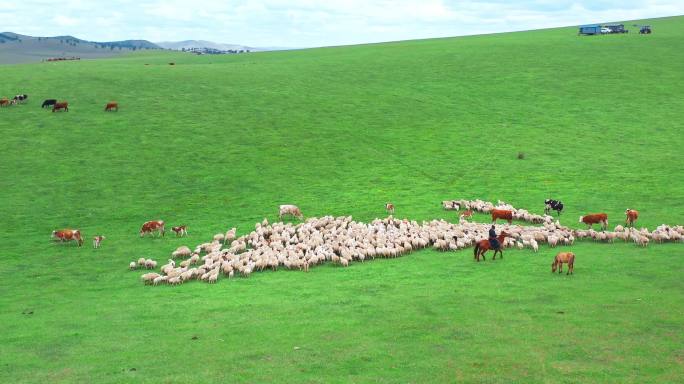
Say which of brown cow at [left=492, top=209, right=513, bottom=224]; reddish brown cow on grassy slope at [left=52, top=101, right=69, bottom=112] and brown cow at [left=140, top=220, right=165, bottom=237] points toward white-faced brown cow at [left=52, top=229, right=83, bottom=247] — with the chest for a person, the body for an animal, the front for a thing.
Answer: brown cow at [left=140, top=220, right=165, bottom=237]

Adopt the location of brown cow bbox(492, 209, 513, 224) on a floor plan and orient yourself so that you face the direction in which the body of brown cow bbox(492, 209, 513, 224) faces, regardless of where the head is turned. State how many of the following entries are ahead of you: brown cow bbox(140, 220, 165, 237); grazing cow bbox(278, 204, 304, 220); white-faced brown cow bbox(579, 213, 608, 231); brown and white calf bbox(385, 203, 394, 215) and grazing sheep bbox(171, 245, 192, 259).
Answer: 1

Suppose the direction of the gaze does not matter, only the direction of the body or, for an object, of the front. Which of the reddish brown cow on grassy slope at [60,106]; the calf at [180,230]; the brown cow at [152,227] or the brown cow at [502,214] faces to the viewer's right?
the brown cow at [502,214]

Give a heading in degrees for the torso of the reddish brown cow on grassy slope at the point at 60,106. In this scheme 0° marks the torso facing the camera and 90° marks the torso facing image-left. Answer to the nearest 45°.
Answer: approximately 90°

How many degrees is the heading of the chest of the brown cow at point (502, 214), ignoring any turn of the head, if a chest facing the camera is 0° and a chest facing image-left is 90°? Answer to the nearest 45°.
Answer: approximately 270°

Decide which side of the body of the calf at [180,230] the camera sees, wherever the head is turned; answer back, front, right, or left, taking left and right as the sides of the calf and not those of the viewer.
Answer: left

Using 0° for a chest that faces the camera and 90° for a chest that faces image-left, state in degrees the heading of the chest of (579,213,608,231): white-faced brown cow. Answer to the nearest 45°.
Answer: approximately 90°

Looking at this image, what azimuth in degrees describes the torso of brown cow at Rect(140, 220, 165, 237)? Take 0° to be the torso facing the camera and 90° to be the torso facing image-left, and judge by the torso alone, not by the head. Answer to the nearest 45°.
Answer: approximately 90°

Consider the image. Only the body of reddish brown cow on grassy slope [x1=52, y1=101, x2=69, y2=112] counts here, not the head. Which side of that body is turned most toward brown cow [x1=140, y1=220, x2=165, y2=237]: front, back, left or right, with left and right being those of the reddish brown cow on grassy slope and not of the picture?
left

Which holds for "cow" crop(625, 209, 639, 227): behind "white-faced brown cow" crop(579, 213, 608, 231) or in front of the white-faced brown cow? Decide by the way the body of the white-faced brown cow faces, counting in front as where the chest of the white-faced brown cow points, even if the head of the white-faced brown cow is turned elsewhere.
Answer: behind

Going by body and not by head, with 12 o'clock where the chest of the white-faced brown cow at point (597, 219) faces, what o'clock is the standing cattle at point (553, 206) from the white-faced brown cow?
The standing cattle is roughly at 2 o'clock from the white-faced brown cow.

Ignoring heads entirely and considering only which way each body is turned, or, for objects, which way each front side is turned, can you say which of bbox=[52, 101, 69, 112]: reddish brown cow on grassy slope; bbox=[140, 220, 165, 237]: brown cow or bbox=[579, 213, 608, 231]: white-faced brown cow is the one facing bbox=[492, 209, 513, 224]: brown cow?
the white-faced brown cow

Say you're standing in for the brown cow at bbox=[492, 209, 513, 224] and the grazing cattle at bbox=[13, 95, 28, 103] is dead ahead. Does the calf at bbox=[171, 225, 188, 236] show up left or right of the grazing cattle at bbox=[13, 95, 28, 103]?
left

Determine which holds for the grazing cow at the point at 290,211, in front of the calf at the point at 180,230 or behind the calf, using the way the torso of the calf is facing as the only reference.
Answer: behind
